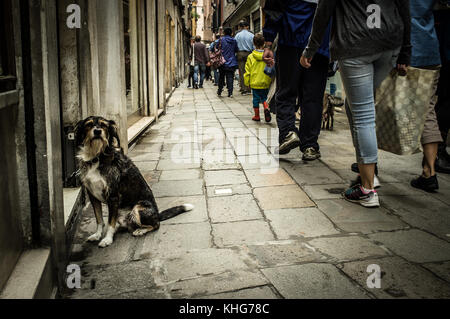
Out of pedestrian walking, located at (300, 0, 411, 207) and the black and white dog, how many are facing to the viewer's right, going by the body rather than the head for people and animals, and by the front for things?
0

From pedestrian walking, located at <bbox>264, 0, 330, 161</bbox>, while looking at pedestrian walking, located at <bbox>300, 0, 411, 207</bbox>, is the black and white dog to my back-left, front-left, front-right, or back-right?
front-right

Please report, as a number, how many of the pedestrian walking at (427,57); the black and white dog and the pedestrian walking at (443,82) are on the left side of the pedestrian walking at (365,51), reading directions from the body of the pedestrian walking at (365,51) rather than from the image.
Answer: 1

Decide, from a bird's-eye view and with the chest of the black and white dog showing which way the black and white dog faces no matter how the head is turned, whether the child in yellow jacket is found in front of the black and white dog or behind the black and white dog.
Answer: behind

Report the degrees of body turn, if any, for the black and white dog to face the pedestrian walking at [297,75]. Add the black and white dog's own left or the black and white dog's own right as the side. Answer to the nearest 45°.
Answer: approximately 180°

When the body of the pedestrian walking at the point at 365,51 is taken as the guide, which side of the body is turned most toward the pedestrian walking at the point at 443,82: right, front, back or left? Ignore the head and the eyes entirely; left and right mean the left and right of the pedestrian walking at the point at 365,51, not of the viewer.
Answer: right

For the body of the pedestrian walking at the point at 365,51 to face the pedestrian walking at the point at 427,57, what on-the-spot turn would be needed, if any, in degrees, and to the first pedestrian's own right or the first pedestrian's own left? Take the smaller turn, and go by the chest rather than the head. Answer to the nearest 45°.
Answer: approximately 90° to the first pedestrian's own right

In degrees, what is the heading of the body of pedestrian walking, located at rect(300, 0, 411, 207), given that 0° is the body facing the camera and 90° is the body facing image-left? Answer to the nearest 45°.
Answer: approximately 135°

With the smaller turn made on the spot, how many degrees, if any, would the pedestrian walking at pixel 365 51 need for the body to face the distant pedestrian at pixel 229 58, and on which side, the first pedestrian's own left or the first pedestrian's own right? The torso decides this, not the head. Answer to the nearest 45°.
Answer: approximately 45° to the first pedestrian's own right

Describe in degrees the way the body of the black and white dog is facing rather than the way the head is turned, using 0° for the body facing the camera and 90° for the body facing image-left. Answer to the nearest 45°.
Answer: approximately 45°

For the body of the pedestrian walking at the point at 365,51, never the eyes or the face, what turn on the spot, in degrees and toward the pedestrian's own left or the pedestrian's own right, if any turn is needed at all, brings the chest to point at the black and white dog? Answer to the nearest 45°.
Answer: approximately 90° to the pedestrian's own left

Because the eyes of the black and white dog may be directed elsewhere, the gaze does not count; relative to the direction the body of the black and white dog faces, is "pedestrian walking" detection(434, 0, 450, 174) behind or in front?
behind
